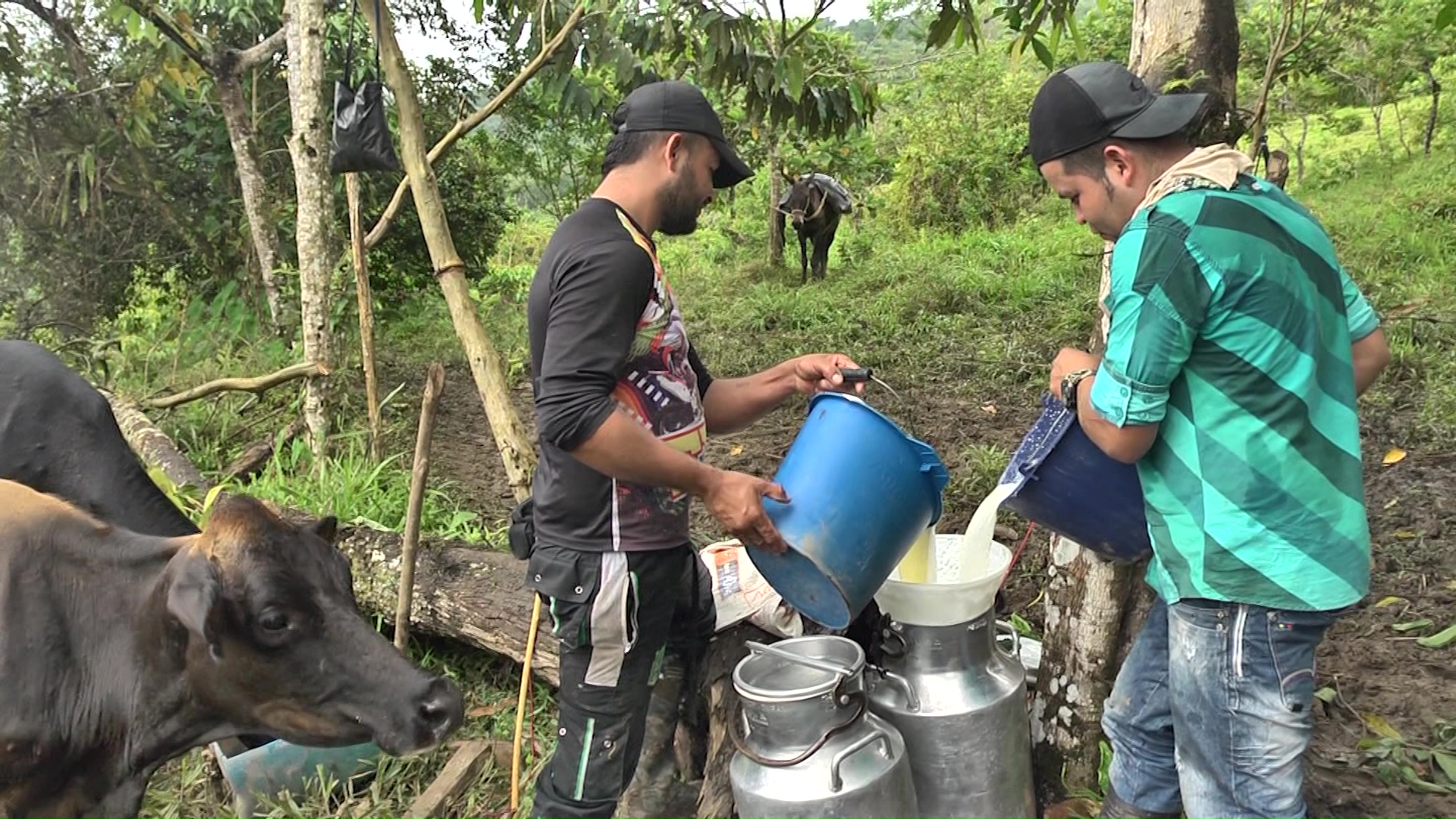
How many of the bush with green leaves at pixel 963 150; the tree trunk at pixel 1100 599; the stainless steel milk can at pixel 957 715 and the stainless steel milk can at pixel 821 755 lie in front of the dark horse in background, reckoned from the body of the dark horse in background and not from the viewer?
3

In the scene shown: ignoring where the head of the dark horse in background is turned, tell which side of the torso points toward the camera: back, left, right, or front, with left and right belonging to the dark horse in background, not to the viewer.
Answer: front

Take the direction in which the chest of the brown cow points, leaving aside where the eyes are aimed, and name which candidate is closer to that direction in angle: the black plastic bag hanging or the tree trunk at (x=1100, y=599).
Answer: the tree trunk

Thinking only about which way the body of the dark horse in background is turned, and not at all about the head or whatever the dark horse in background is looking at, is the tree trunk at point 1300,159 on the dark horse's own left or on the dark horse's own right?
on the dark horse's own left

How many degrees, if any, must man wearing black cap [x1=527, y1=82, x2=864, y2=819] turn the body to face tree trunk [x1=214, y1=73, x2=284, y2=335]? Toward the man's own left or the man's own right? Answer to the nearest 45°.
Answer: approximately 135° to the man's own left

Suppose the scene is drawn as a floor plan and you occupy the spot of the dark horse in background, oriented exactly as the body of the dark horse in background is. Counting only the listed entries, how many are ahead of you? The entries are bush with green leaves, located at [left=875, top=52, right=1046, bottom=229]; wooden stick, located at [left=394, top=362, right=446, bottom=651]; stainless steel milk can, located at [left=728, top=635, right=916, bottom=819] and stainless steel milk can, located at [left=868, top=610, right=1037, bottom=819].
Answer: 3

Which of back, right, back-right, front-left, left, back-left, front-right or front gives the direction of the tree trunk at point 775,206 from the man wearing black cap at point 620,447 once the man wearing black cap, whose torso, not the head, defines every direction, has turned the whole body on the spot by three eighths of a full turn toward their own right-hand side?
back-right

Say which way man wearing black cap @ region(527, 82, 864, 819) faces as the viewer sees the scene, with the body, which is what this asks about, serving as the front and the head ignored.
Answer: to the viewer's right

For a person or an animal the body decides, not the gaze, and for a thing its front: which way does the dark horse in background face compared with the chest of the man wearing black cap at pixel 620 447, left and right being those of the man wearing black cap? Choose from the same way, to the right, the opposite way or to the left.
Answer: to the right

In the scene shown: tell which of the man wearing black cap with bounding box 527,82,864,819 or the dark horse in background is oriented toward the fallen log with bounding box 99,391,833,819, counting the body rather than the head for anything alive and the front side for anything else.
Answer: the dark horse in background

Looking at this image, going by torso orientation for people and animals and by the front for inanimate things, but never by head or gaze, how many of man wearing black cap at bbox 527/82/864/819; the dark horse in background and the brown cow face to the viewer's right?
2

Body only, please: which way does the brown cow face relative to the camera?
to the viewer's right

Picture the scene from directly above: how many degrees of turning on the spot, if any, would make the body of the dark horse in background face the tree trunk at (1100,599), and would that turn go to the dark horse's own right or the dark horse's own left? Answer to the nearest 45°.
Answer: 0° — it already faces it

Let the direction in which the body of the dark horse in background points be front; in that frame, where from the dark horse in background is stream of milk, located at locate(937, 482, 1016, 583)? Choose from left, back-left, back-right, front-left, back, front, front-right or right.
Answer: front

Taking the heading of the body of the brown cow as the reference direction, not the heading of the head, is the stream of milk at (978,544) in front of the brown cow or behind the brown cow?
in front

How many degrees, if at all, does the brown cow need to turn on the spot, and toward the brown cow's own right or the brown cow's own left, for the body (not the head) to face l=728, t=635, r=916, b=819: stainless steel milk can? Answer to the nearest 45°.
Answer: approximately 45° to the brown cow's own right

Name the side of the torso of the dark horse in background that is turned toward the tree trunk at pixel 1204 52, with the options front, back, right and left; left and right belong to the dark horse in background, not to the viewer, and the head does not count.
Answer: front

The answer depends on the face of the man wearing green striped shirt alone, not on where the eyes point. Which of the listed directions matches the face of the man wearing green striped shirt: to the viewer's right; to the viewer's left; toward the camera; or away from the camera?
to the viewer's left

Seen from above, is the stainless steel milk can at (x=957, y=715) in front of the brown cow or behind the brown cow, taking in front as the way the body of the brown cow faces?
in front

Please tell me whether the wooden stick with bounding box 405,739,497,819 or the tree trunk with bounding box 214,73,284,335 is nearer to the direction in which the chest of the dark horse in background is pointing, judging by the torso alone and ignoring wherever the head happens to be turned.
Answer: the wooden stick
